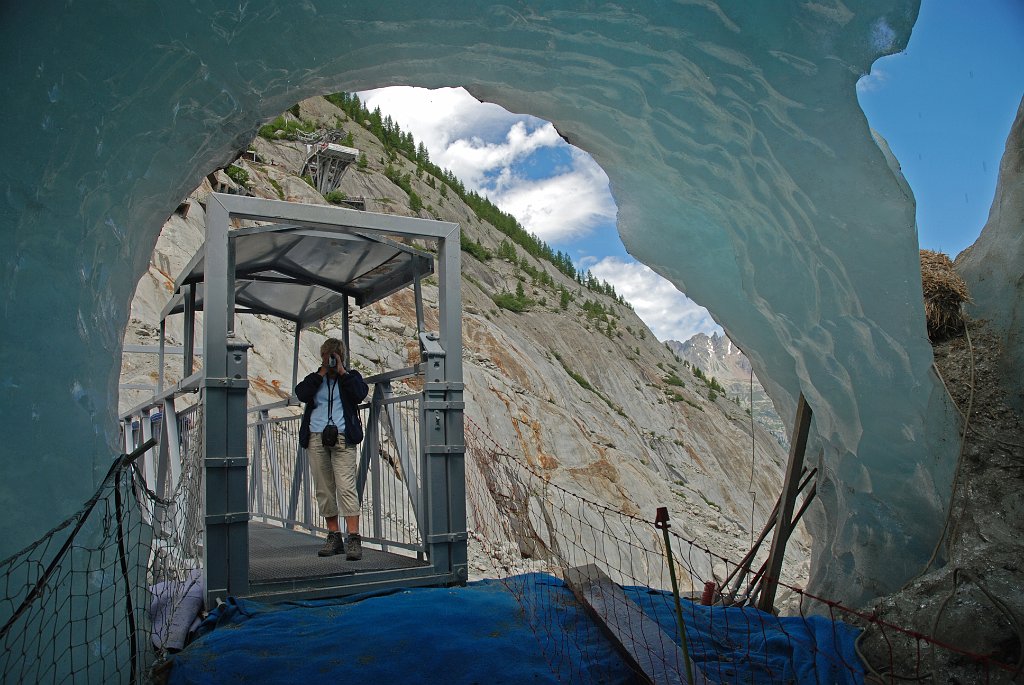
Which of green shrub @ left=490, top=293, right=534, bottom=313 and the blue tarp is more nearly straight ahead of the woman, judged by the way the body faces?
the blue tarp

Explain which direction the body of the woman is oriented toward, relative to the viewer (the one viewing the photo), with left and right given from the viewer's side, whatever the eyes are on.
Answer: facing the viewer

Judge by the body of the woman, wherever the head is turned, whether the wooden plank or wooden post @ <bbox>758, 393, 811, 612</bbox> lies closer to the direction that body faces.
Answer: the wooden plank

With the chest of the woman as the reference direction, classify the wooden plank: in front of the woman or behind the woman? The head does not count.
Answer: in front

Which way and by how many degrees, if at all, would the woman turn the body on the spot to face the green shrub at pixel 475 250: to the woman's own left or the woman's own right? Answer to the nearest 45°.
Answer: approximately 180°

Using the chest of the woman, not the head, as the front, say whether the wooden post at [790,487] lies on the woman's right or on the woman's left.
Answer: on the woman's left

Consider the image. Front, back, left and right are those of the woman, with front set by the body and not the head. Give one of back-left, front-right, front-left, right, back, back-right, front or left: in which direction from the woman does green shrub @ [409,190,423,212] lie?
back

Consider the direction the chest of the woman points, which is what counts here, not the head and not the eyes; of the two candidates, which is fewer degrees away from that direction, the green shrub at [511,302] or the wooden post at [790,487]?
the wooden post

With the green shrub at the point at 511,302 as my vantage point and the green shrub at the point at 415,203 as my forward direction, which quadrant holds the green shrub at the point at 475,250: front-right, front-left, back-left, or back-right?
front-right

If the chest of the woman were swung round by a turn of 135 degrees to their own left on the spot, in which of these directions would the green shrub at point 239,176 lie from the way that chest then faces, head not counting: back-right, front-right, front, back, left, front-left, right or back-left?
front-left

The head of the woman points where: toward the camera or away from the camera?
toward the camera

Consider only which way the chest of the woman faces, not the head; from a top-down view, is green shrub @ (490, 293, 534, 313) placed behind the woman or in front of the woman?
behind

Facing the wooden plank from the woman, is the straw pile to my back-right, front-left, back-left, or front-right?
front-left

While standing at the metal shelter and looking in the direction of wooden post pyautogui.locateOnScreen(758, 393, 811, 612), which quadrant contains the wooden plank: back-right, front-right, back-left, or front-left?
front-right

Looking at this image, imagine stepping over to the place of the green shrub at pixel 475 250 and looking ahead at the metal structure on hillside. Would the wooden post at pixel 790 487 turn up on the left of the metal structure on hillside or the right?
left

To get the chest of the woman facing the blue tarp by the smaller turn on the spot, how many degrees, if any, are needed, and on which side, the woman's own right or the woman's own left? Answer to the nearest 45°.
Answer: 0° — they already face it
